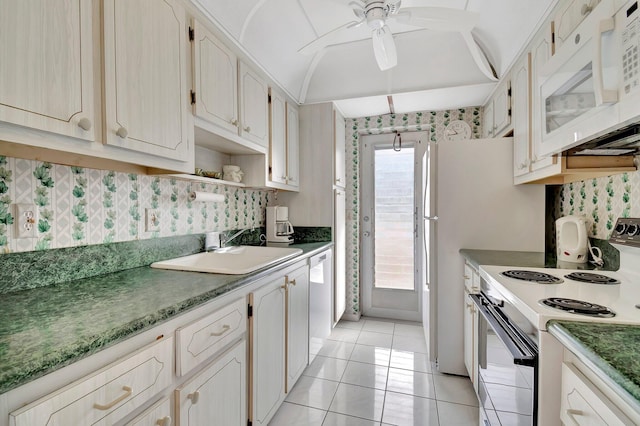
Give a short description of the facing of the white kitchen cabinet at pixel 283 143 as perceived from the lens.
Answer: facing to the right of the viewer

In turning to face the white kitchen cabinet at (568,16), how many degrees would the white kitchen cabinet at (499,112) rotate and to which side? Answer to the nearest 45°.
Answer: approximately 90° to its left

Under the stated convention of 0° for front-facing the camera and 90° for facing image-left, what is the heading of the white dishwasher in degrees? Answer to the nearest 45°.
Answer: approximately 270°

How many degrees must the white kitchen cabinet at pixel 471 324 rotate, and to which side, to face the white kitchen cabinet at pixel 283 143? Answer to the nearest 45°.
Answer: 0° — it already faces it

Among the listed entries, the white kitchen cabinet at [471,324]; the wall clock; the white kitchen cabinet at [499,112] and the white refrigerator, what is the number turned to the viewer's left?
3

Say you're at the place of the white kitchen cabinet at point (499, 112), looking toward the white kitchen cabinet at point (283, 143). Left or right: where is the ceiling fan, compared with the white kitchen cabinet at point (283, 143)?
left

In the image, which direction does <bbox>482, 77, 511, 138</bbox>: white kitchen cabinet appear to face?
to the viewer's left

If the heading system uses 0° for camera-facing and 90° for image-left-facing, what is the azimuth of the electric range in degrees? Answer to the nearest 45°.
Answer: approximately 45°

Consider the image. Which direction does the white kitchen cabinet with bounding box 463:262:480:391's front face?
to the viewer's left
